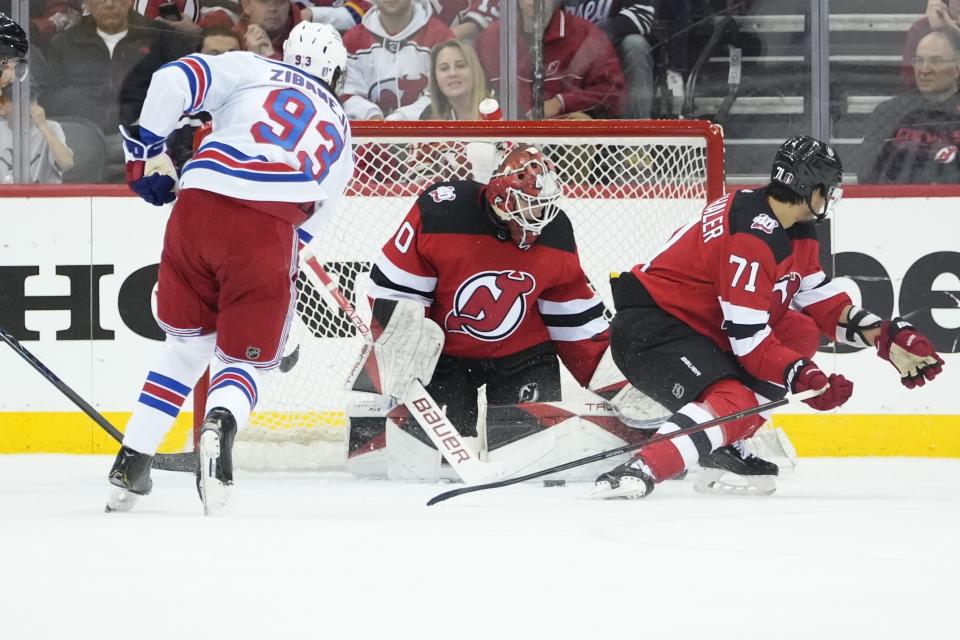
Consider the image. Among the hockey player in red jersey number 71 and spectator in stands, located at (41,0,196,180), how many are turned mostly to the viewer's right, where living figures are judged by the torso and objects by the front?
1

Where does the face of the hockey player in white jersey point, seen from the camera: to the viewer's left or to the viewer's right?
to the viewer's right

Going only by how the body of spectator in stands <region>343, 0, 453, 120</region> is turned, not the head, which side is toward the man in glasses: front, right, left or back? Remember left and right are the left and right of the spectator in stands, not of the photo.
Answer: left

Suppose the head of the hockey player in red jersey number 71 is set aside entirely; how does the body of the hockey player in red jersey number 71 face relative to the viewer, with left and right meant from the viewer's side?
facing to the right of the viewer

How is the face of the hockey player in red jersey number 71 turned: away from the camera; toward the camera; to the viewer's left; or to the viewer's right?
to the viewer's right
